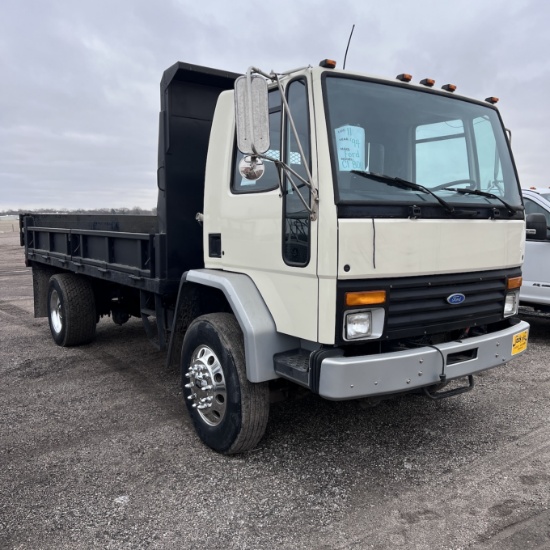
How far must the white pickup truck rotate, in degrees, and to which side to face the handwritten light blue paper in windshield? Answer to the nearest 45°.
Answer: approximately 45° to its right

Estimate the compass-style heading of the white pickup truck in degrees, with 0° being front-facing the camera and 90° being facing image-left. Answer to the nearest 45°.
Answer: approximately 315°

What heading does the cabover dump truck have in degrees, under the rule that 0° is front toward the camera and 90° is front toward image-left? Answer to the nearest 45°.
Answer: approximately 315°

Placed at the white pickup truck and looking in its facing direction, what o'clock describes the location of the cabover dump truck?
The cabover dump truck is roughly at 2 o'clock from the white pickup truck.

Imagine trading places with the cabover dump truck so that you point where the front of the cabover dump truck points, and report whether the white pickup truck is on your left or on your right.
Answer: on your left
